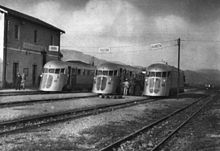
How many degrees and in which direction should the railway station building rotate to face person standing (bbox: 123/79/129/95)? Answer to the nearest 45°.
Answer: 0° — it already faces them

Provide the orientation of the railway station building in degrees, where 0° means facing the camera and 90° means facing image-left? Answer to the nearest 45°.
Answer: approximately 315°
